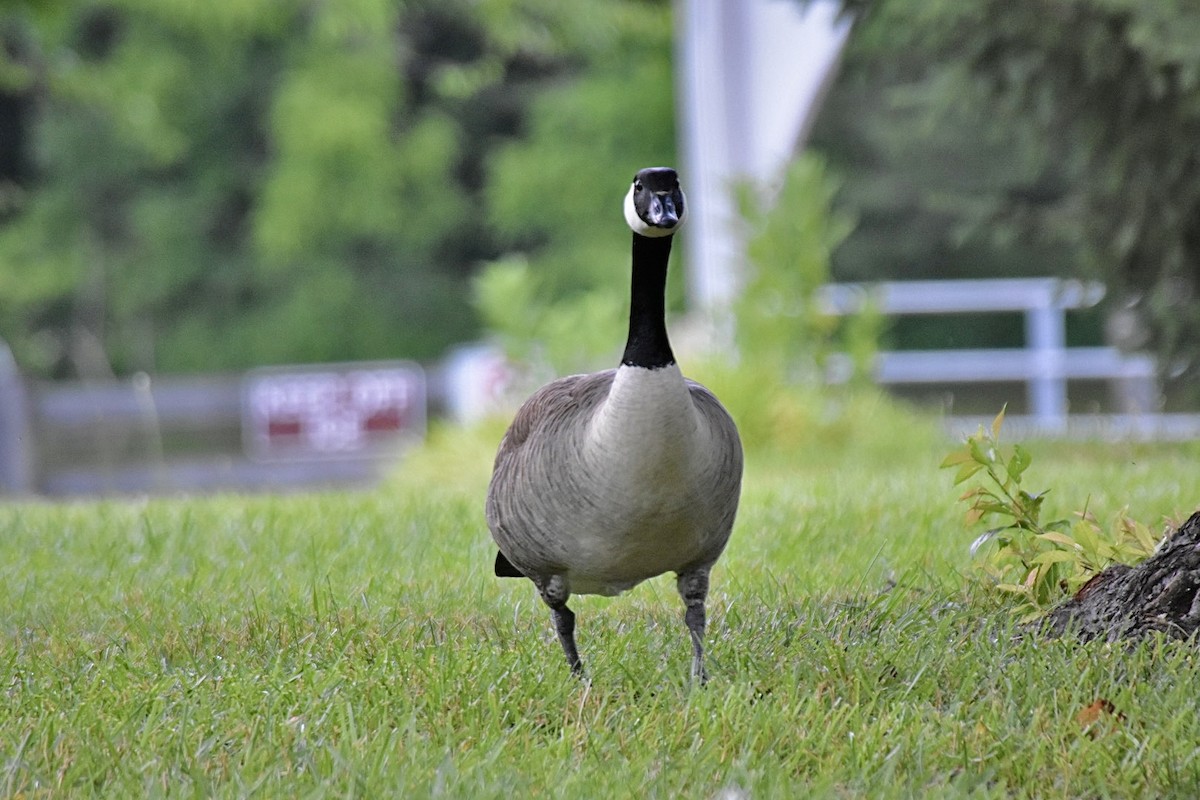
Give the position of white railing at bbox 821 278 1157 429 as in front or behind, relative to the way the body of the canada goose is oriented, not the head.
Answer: behind

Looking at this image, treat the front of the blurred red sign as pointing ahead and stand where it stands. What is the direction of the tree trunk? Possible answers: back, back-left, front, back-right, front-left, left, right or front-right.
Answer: front

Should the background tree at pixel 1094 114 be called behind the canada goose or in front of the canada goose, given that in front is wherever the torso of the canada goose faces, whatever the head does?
behind

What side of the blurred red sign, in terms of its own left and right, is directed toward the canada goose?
front

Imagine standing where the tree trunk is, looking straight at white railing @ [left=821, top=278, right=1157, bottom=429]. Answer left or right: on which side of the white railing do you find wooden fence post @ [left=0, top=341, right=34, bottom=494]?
left

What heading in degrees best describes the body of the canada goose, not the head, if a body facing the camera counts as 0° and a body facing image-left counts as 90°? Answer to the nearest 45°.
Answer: approximately 0°

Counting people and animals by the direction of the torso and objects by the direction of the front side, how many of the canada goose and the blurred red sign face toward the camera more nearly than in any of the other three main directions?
2

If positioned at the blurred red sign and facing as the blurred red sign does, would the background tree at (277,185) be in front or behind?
behind

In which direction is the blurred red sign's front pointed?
toward the camera

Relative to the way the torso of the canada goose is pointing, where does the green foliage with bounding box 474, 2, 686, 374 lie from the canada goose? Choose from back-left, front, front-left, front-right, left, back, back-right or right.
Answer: back

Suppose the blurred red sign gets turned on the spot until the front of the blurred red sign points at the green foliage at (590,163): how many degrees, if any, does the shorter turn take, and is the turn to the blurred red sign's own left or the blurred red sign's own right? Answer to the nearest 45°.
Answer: approximately 135° to the blurred red sign's own left
